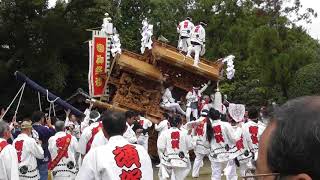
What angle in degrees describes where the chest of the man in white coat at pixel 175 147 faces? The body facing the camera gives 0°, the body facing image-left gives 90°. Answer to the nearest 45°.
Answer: approximately 180°

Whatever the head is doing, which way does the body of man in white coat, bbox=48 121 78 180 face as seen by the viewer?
away from the camera

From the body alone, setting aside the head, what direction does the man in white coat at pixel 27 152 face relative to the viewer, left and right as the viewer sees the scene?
facing away from the viewer and to the right of the viewer

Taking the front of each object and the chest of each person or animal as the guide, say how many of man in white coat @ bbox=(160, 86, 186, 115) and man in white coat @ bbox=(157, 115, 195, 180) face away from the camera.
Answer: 1

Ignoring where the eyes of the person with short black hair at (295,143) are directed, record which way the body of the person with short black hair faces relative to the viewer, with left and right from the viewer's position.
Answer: facing away from the viewer and to the left of the viewer

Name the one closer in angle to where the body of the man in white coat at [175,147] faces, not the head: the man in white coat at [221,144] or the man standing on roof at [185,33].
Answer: the man standing on roof

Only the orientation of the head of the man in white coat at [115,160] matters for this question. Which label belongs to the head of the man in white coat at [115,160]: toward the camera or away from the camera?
away from the camera
